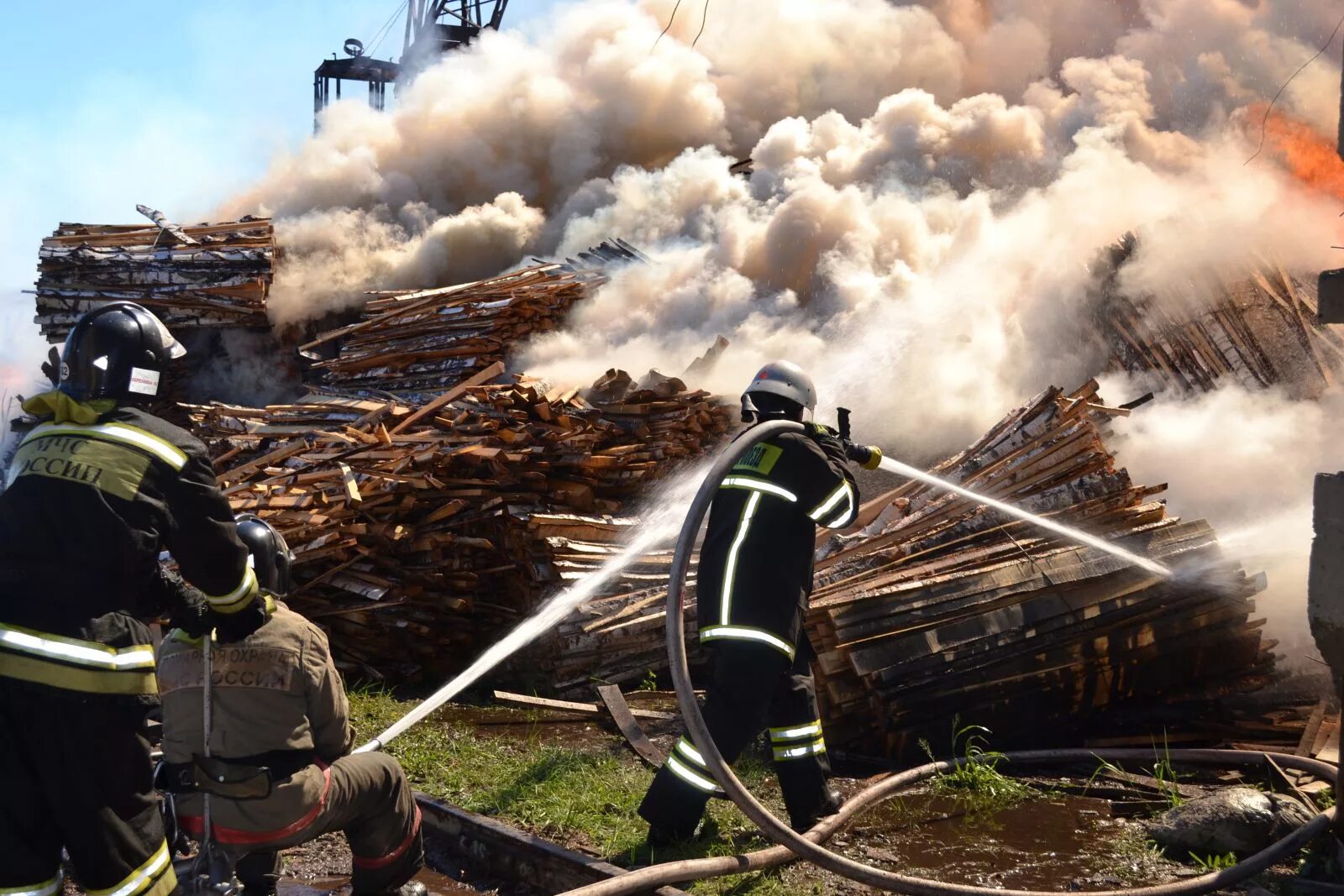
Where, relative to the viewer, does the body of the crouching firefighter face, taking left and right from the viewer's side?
facing away from the viewer and to the right of the viewer

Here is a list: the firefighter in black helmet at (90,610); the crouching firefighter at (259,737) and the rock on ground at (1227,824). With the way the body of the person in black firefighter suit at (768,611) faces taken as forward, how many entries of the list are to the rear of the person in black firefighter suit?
2

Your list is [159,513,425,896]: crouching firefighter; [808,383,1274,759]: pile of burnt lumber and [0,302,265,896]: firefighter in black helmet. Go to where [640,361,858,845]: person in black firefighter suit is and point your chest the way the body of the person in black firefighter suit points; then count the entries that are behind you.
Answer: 2

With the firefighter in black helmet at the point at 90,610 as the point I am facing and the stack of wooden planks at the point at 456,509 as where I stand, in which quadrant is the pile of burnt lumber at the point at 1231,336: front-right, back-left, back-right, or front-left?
back-left

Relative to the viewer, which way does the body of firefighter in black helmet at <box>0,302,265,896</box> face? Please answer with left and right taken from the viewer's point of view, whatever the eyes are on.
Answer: facing away from the viewer and to the right of the viewer

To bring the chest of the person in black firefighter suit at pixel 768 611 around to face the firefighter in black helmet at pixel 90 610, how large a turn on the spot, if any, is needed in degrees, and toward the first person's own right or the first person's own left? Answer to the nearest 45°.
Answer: approximately 180°

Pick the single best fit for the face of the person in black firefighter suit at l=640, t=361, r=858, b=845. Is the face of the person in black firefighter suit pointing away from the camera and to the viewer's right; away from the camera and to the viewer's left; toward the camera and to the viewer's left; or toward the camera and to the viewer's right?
away from the camera and to the viewer's right

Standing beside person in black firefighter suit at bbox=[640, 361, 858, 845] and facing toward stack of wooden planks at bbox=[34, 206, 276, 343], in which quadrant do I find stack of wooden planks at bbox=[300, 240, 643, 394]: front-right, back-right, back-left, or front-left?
front-right

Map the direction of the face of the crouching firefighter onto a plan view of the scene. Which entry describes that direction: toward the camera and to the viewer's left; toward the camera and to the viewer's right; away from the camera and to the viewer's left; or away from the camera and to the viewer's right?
away from the camera and to the viewer's right

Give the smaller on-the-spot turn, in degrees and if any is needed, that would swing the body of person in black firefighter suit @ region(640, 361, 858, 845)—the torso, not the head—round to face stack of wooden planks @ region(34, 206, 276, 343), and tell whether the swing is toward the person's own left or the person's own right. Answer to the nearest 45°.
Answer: approximately 90° to the person's own left

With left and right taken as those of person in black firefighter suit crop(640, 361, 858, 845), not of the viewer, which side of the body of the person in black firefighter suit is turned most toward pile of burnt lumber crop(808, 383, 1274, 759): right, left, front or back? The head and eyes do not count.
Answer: front

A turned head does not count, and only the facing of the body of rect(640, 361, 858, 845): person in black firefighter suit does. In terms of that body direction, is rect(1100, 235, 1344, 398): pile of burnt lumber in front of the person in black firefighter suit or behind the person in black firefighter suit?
in front

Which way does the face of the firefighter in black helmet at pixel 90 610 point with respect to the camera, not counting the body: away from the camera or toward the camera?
away from the camera

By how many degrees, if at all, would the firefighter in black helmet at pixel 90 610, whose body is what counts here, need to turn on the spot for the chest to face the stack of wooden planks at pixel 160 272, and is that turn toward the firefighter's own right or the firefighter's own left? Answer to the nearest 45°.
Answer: approximately 45° to the firefighter's own left

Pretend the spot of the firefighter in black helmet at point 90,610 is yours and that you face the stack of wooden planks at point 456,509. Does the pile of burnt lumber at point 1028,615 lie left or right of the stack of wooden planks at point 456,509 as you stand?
right

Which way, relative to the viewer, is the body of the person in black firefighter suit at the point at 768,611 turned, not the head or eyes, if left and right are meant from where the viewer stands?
facing away from the viewer and to the right of the viewer
